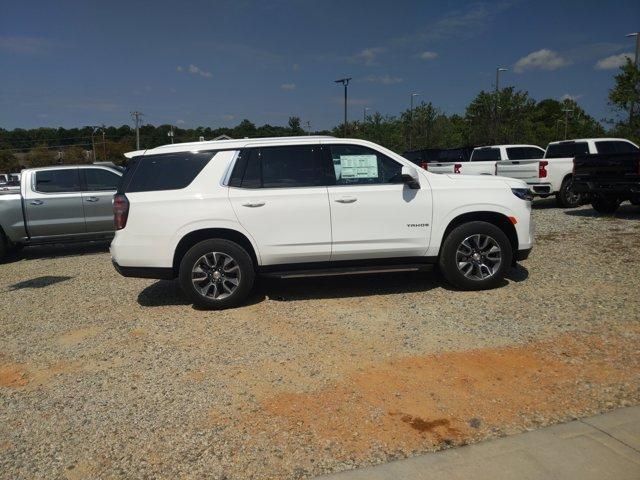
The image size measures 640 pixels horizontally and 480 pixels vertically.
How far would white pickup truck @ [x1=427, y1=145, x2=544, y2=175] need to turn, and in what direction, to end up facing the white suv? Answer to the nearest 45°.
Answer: approximately 135° to its right

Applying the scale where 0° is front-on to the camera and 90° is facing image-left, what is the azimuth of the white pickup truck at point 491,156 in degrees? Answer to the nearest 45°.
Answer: approximately 225°

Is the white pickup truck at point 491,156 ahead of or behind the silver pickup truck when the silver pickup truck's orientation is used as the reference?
ahead

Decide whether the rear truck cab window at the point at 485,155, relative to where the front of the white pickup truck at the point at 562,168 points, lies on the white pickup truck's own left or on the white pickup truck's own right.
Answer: on the white pickup truck's own left

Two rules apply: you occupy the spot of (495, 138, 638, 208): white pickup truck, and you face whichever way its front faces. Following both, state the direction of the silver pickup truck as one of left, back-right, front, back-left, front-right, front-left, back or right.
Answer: back

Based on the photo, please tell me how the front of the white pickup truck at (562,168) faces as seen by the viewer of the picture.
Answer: facing away from the viewer and to the right of the viewer

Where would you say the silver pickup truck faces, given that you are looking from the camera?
facing to the right of the viewer

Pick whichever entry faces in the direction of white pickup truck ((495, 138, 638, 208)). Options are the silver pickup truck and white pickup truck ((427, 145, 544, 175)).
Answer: the silver pickup truck

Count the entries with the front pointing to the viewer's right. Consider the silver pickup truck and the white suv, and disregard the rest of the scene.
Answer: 2

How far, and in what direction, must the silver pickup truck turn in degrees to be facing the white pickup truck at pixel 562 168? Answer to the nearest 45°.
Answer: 0° — it already faces it

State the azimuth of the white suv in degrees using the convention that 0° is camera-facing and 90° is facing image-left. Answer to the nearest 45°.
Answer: approximately 270°

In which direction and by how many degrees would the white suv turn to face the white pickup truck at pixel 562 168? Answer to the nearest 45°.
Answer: approximately 45° to its left

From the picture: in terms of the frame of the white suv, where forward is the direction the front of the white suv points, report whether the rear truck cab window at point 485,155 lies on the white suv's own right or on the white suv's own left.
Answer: on the white suv's own left
